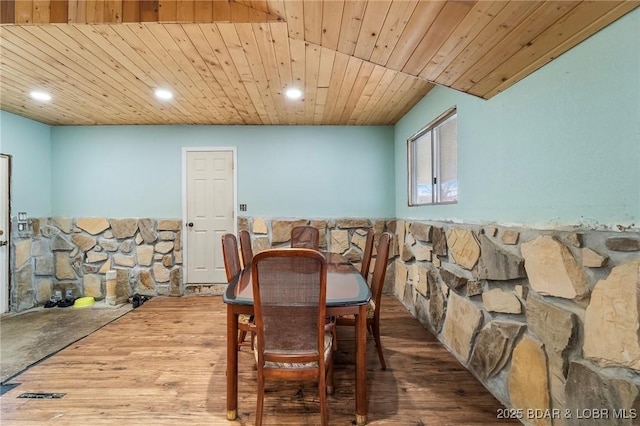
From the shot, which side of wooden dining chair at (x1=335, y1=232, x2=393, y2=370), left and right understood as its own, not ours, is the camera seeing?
left

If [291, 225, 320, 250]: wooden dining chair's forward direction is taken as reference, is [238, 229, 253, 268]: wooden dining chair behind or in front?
in front

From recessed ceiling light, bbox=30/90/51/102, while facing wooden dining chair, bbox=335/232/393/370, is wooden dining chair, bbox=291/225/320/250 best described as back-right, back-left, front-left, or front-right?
front-left

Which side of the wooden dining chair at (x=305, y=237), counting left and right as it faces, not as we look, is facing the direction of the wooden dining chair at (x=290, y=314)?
front

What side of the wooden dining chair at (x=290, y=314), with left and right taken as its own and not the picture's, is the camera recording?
back

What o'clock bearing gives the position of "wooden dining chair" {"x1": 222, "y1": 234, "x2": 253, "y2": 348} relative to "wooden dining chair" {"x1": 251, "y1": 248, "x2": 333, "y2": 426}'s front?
"wooden dining chair" {"x1": 222, "y1": 234, "x2": 253, "y2": 348} is roughly at 11 o'clock from "wooden dining chair" {"x1": 251, "y1": 248, "x2": 333, "y2": 426}.

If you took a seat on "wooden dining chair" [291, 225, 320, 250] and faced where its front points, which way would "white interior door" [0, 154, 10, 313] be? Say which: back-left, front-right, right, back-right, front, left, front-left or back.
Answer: right

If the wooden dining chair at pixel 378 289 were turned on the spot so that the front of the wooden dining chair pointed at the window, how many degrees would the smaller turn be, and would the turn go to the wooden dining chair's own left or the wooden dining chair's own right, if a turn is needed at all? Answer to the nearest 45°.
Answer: approximately 135° to the wooden dining chair's own right

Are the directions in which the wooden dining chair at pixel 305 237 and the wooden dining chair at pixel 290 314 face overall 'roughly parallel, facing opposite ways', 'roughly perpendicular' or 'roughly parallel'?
roughly parallel, facing opposite ways

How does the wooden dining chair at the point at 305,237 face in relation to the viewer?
toward the camera

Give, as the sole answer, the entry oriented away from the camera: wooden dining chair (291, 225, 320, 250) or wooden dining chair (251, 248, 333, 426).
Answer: wooden dining chair (251, 248, 333, 426)

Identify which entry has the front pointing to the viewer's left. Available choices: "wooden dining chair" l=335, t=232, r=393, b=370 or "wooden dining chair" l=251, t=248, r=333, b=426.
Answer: "wooden dining chair" l=335, t=232, r=393, b=370

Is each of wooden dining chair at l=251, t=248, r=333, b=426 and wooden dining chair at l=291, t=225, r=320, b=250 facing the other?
yes

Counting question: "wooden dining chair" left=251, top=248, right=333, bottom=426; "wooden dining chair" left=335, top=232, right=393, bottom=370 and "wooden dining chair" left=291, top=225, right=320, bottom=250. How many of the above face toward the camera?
1

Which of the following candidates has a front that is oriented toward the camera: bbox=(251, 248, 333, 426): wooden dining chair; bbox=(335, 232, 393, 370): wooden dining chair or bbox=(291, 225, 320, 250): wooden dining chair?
bbox=(291, 225, 320, 250): wooden dining chair

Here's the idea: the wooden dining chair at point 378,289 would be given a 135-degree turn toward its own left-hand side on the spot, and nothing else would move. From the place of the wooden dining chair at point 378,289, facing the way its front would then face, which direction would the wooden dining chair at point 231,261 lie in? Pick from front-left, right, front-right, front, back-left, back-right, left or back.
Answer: back-right

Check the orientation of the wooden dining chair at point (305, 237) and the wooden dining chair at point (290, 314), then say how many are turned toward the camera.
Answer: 1
